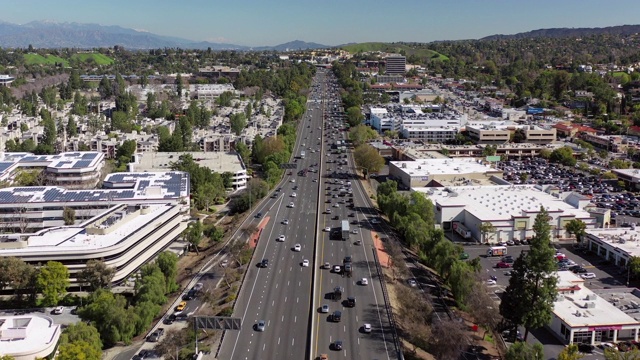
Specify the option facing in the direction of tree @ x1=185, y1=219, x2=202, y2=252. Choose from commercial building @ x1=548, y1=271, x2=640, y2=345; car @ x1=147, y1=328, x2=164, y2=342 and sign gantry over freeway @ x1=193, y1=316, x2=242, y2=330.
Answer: the sign gantry over freeway

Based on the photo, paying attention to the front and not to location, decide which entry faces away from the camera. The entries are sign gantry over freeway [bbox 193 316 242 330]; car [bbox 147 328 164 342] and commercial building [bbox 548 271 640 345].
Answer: the sign gantry over freeway

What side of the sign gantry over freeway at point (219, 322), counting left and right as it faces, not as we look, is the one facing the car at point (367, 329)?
right

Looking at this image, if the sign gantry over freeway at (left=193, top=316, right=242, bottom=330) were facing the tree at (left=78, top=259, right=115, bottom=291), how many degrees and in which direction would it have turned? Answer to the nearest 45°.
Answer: approximately 45° to its left

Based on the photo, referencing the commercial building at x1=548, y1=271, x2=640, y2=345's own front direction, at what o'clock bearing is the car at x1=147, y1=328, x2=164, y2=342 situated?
The car is roughly at 2 o'clock from the commercial building.

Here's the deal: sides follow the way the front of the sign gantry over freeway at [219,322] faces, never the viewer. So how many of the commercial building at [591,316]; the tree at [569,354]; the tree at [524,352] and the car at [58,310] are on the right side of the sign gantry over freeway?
3

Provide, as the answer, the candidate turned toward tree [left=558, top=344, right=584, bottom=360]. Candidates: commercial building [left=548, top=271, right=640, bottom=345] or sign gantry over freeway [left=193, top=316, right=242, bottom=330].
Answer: the commercial building

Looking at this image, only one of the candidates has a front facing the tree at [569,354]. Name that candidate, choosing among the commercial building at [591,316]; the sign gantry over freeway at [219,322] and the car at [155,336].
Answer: the commercial building

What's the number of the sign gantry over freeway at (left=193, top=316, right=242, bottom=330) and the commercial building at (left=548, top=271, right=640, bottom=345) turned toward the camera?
1

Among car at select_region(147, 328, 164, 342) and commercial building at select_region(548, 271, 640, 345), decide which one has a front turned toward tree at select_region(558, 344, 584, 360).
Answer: the commercial building

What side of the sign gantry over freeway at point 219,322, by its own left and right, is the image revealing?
back

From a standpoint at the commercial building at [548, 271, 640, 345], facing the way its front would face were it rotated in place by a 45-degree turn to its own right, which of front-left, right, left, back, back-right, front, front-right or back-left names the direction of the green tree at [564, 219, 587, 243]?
back-right

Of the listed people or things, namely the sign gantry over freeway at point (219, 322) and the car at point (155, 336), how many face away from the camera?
1

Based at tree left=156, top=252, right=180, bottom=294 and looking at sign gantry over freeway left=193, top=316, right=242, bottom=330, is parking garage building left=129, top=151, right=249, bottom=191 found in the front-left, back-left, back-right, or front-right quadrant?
back-left

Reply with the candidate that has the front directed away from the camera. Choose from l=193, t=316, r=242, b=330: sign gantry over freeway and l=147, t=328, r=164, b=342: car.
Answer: the sign gantry over freeway
